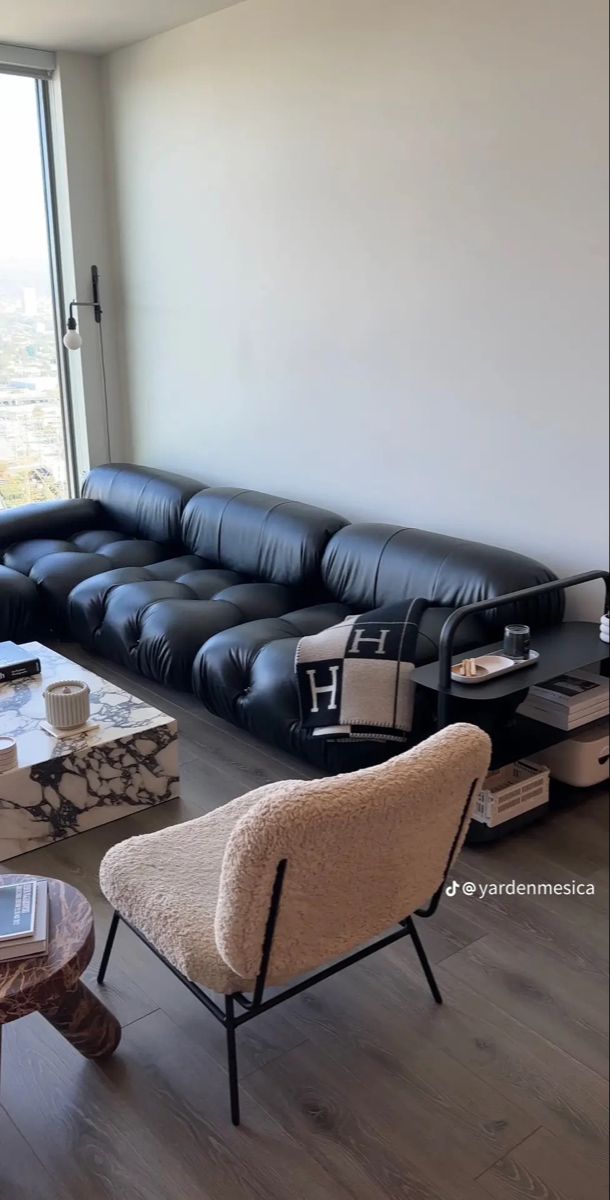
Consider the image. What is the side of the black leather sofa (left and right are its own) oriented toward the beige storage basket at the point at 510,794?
left

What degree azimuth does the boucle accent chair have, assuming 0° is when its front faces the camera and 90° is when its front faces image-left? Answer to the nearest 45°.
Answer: approximately 135°

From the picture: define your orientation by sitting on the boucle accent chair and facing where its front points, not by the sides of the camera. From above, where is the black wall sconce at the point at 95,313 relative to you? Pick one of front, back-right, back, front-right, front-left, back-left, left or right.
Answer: front-right

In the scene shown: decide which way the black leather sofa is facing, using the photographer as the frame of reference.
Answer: facing the viewer and to the left of the viewer

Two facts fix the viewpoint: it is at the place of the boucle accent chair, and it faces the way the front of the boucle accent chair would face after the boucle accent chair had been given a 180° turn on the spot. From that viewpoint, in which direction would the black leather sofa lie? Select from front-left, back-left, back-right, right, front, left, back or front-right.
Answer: back-left

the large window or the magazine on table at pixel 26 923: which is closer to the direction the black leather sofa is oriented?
the magazine on table

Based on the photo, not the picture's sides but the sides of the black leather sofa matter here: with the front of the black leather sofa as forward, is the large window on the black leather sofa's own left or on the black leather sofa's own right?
on the black leather sofa's own right

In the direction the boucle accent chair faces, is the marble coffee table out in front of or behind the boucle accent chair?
in front

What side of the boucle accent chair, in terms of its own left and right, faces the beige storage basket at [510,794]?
right

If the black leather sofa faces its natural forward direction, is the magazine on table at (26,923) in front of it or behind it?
in front
